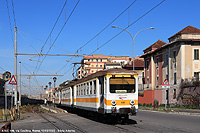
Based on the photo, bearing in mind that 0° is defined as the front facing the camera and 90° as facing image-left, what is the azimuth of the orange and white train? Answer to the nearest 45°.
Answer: approximately 315°
